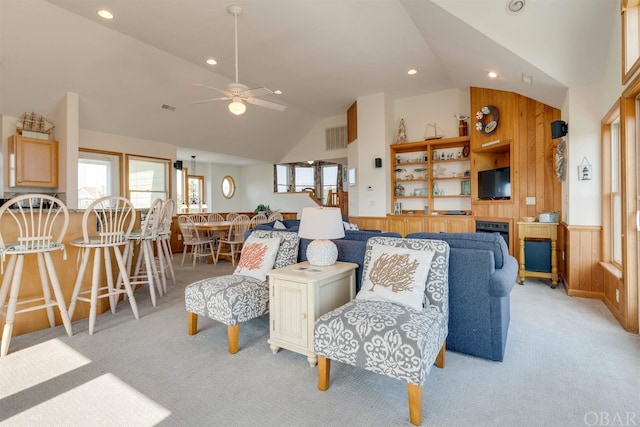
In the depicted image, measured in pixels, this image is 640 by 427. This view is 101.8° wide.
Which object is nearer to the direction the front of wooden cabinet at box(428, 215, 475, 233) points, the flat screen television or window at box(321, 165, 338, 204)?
the flat screen television

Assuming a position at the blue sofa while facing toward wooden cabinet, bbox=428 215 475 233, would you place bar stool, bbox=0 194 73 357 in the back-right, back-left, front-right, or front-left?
back-left

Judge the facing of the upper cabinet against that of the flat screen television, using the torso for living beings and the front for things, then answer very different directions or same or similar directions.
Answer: very different directions

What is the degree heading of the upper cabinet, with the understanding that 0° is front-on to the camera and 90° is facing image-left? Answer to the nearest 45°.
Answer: approximately 315°

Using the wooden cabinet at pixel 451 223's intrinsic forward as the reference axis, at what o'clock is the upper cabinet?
The upper cabinet is roughly at 2 o'clock from the wooden cabinet.

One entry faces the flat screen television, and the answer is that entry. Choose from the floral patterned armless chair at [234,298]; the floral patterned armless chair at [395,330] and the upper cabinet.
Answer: the upper cabinet

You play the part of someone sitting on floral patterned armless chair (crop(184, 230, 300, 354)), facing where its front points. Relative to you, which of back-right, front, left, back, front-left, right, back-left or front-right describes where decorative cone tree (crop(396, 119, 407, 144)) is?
back

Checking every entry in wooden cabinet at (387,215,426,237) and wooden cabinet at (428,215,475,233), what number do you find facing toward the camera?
2

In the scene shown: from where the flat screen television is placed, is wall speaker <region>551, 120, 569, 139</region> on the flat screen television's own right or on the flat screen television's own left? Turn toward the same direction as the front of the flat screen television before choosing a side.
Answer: on the flat screen television's own left

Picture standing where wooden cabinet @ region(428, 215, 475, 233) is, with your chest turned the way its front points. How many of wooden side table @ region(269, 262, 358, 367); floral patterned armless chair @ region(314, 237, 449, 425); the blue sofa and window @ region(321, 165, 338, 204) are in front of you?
3

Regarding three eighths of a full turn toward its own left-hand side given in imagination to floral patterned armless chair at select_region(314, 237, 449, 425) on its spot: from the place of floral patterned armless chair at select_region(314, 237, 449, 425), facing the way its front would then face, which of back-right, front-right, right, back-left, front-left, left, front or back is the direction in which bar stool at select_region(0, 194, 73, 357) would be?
back
